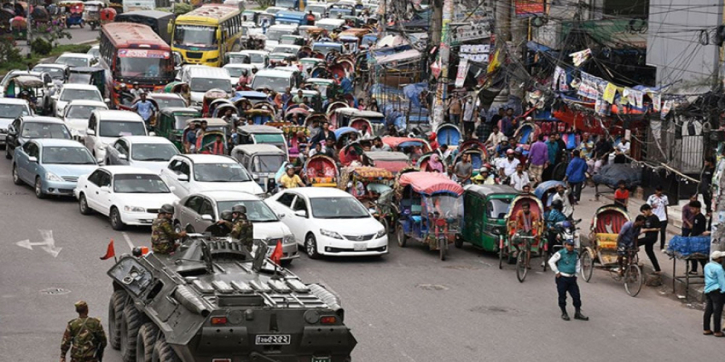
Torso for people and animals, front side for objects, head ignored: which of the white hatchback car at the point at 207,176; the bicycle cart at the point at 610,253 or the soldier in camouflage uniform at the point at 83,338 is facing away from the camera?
the soldier in camouflage uniform

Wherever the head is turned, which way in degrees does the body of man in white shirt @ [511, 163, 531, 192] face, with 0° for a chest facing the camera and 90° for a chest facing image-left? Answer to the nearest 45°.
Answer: approximately 0°

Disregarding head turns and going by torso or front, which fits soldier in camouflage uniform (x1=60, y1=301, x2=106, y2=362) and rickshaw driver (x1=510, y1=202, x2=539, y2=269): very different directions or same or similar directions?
very different directions

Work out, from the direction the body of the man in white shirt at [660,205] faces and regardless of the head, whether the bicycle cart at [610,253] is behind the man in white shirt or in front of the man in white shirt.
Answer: in front

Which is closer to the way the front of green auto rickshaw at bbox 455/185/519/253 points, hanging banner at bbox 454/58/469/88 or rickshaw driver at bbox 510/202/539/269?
the rickshaw driver

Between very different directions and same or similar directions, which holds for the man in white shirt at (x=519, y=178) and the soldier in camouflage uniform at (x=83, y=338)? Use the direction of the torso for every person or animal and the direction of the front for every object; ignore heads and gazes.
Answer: very different directions

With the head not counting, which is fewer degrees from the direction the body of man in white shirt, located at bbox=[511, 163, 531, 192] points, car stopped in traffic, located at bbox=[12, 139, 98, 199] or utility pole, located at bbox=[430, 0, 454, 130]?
the car stopped in traffic

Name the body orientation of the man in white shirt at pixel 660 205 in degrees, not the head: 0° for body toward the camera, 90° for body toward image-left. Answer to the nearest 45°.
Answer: approximately 0°

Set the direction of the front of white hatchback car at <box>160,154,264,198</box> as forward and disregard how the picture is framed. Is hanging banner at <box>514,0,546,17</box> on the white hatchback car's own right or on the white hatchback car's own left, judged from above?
on the white hatchback car's own left

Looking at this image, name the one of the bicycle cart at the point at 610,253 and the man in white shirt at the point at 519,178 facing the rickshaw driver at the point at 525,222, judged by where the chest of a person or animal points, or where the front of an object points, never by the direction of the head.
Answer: the man in white shirt
